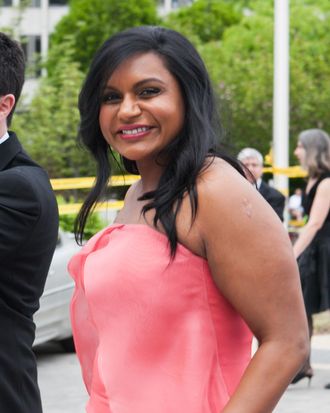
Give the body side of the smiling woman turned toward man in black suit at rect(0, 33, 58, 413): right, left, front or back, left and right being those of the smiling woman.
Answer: right

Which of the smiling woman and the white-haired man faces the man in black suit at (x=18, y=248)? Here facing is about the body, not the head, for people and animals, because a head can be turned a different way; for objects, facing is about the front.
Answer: the white-haired man

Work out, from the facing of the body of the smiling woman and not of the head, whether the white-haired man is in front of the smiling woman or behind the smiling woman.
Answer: behind

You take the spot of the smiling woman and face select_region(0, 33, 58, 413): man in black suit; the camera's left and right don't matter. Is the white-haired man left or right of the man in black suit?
right

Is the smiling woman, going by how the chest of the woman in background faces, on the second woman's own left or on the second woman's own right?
on the second woman's own left

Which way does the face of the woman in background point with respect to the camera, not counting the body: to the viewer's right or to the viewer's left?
to the viewer's left

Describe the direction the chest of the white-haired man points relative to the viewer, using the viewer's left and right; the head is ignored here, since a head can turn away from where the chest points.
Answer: facing the viewer

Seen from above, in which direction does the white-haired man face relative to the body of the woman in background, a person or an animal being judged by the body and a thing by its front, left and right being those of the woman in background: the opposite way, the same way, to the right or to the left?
to the left

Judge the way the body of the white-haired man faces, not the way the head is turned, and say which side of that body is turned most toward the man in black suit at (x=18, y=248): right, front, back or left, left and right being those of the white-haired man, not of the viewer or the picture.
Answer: front

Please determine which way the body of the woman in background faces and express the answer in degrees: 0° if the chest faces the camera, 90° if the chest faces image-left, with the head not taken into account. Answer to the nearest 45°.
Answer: approximately 90°

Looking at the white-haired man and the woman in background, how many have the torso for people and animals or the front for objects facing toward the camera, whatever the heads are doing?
1

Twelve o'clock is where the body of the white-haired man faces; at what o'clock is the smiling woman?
The smiling woman is roughly at 12 o'clock from the white-haired man.
